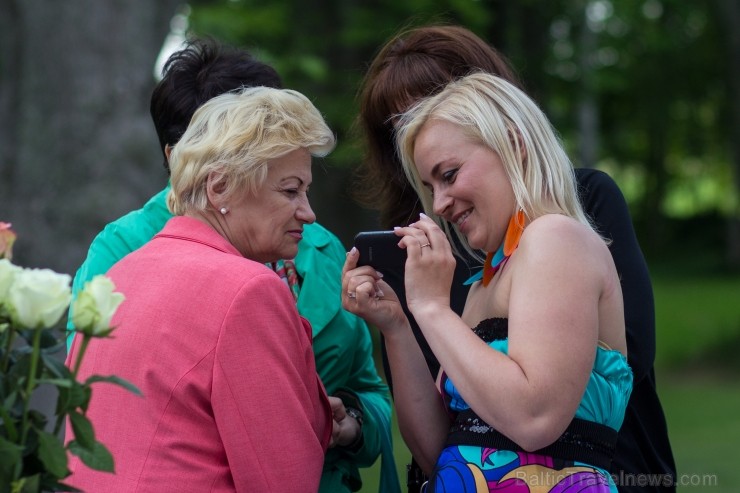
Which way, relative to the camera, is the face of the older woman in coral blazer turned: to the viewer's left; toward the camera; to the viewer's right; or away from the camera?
to the viewer's right

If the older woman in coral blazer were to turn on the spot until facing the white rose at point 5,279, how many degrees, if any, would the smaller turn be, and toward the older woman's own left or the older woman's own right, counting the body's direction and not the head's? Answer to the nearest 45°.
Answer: approximately 180°

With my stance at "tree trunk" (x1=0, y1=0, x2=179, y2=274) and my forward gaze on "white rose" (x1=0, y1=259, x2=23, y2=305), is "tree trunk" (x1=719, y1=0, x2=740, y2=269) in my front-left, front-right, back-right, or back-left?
back-left

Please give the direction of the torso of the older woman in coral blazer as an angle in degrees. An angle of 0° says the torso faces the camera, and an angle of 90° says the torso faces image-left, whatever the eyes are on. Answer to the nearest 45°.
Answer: approximately 225°

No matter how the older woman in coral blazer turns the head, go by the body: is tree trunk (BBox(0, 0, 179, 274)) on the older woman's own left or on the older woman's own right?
on the older woman's own left

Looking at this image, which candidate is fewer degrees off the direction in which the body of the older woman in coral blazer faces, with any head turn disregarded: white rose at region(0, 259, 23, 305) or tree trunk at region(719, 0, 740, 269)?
the tree trunk
